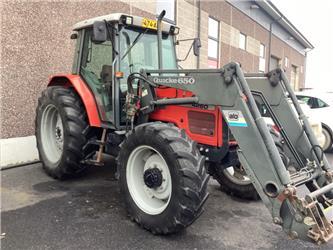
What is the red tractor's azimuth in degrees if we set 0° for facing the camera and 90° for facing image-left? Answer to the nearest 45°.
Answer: approximately 315°
